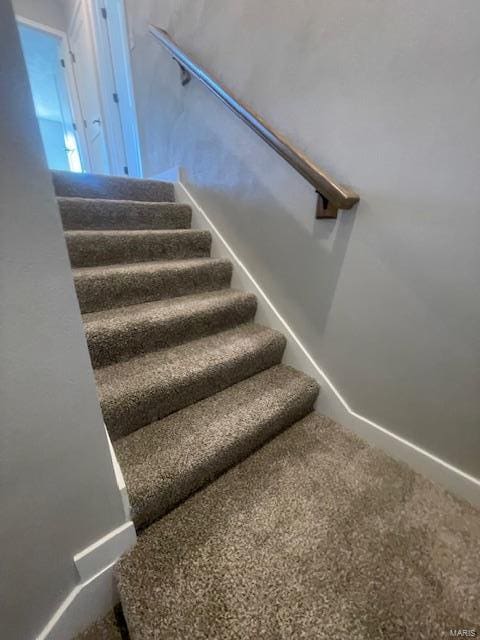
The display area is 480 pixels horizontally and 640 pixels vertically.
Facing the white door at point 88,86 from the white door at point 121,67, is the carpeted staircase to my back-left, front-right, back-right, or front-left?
back-left

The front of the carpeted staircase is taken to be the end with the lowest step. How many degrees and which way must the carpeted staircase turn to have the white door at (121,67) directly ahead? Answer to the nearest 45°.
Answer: approximately 180°

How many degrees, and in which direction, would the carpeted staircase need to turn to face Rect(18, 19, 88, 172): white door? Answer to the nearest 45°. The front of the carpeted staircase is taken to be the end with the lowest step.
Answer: approximately 180°

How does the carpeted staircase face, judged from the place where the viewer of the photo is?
facing the viewer and to the right of the viewer

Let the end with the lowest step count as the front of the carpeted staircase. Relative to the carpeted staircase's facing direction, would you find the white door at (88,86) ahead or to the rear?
to the rear
